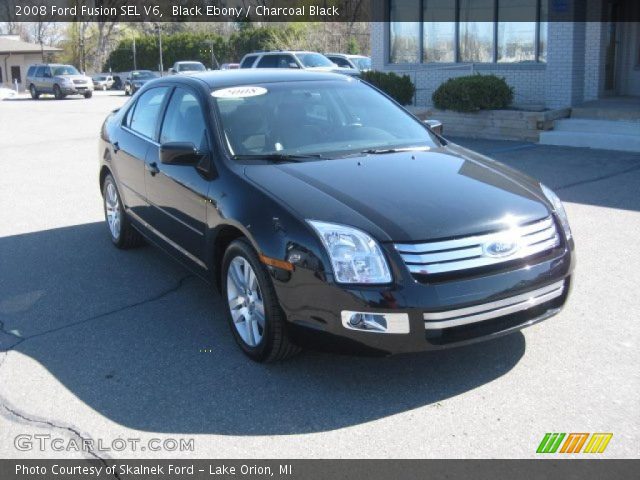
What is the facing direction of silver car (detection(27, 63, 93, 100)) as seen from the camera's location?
facing the viewer and to the right of the viewer

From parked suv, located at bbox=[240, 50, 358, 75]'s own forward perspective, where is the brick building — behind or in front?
in front

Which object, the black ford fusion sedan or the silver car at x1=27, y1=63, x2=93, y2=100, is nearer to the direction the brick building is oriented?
the black ford fusion sedan

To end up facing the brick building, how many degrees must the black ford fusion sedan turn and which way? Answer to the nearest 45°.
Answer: approximately 135° to its left

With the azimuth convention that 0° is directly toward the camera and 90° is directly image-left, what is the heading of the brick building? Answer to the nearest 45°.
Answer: approximately 0°

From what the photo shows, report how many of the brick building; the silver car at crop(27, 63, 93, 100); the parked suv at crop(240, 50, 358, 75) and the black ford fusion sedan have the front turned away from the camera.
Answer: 0

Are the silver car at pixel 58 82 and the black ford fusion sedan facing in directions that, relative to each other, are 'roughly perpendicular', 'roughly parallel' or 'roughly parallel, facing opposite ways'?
roughly parallel

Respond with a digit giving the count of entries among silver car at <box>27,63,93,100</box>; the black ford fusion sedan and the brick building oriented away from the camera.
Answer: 0

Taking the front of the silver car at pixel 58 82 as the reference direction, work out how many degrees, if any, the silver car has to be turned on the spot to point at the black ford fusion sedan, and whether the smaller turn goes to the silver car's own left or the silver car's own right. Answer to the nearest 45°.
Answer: approximately 45° to the silver car's own right

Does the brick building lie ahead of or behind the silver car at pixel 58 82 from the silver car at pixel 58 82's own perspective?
ahead

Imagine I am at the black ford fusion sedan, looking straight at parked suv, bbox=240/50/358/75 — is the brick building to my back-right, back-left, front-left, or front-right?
front-right
